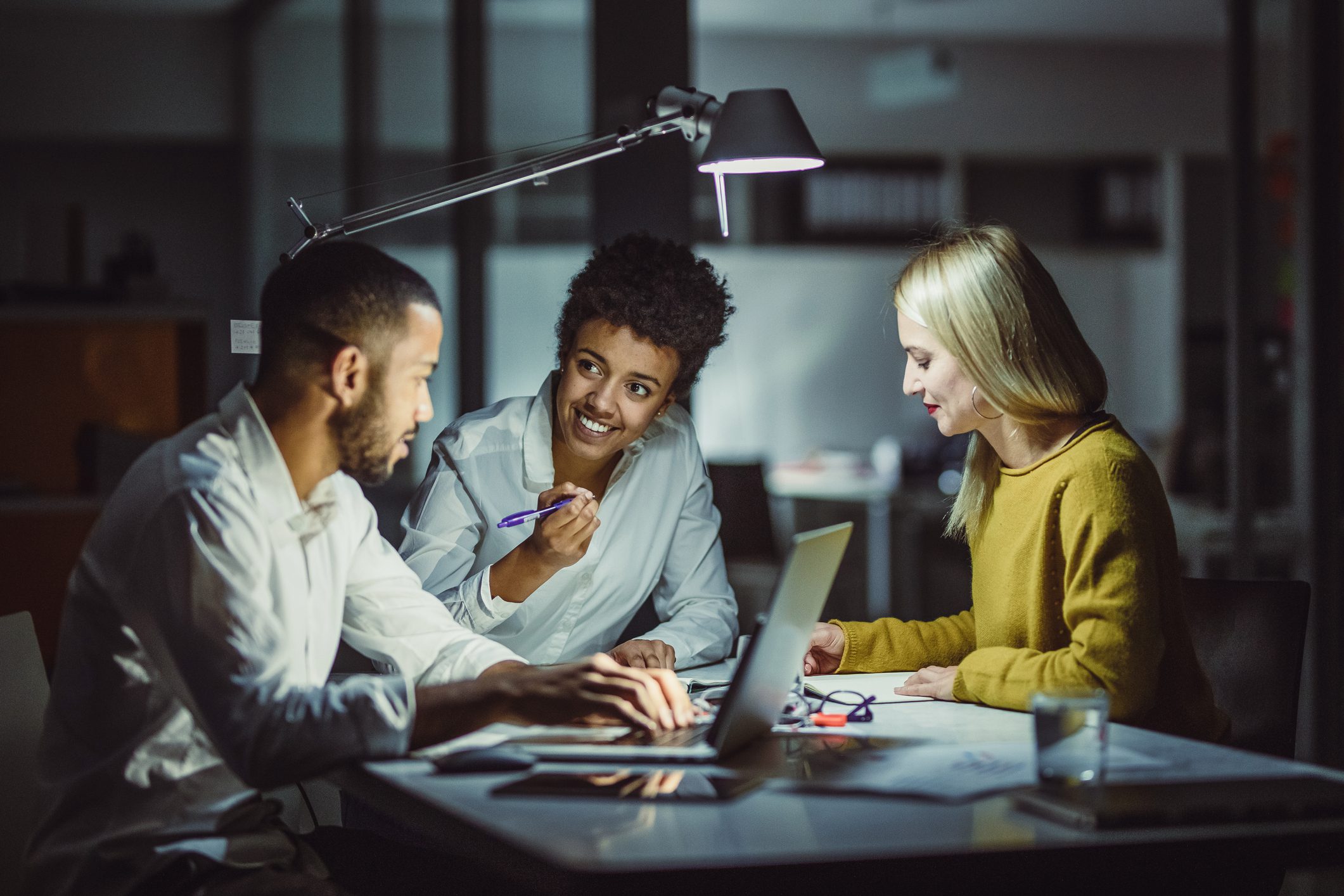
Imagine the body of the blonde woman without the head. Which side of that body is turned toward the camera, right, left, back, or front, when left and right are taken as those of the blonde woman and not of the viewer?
left

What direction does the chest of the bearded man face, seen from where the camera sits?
to the viewer's right

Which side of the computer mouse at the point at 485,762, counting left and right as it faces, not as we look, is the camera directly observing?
right

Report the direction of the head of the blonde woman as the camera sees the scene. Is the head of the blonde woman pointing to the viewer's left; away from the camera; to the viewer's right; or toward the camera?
to the viewer's left

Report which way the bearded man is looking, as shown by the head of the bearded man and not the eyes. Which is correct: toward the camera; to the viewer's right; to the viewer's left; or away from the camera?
to the viewer's right

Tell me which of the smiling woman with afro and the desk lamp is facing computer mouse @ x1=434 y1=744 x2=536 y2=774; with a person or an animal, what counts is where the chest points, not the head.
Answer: the smiling woman with afro

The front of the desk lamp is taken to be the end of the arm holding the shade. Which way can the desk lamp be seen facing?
to the viewer's right
